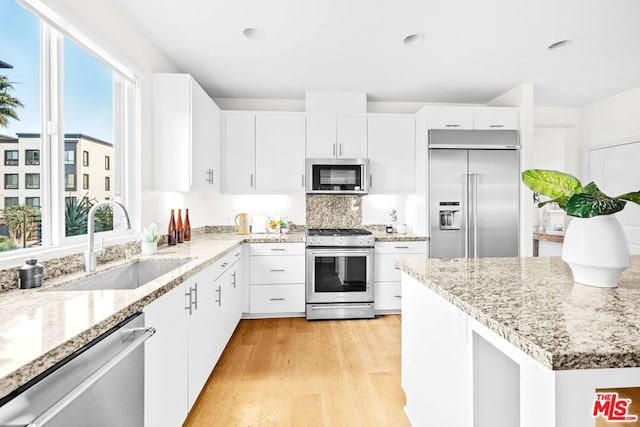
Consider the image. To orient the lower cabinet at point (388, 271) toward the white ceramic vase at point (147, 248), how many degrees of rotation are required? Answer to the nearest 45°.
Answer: approximately 45° to its right

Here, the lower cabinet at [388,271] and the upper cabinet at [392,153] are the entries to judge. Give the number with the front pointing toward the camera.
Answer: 2

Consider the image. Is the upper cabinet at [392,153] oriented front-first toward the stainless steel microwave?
no

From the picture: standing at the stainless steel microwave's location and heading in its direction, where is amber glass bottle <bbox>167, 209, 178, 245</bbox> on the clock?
The amber glass bottle is roughly at 2 o'clock from the stainless steel microwave.

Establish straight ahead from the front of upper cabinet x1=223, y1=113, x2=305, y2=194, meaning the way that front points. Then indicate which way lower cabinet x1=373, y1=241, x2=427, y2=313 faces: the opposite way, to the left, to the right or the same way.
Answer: the same way

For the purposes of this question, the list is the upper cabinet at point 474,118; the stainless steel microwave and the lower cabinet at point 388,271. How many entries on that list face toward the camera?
3

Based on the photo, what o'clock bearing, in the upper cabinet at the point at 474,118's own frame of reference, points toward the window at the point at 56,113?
The window is roughly at 1 o'clock from the upper cabinet.

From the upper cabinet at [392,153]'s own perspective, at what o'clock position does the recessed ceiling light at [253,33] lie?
The recessed ceiling light is roughly at 1 o'clock from the upper cabinet.

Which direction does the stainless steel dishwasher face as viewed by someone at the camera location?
facing the viewer and to the right of the viewer

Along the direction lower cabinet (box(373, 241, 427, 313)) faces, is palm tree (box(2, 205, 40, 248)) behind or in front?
behind

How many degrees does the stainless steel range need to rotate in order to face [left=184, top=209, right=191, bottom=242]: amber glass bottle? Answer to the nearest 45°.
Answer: approximately 90° to its right

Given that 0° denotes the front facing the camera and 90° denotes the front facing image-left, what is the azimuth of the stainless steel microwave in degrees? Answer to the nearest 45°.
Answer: approximately 0°

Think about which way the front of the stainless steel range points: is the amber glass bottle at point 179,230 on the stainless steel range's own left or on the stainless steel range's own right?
on the stainless steel range's own right

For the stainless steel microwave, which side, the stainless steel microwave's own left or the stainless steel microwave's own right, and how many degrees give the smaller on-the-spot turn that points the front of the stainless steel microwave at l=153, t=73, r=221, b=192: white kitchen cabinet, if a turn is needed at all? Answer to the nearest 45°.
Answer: approximately 45° to the stainless steel microwave's own right

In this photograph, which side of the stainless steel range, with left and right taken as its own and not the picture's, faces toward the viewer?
front
